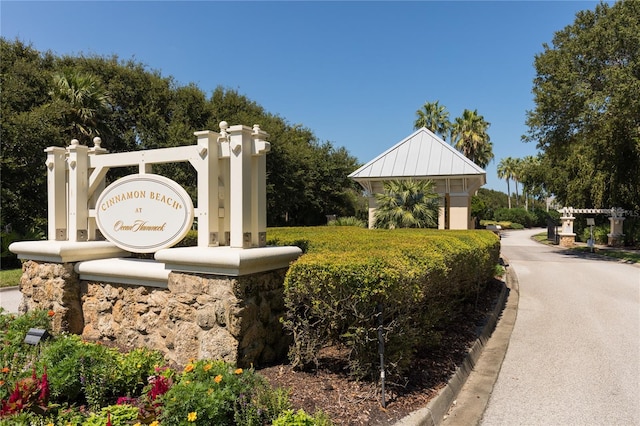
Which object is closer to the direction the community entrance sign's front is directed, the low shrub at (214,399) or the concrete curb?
the low shrub

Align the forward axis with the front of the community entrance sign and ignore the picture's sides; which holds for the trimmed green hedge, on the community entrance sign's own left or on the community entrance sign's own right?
on the community entrance sign's own left

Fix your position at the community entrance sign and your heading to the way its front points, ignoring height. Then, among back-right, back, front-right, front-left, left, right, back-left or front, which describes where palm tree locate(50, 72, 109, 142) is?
back-right

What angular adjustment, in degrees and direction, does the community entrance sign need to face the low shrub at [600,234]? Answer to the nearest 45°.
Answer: approximately 180°

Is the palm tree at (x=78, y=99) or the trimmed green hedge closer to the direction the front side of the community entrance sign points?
the trimmed green hedge

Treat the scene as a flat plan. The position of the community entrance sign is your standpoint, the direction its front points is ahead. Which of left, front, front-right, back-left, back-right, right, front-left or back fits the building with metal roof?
back

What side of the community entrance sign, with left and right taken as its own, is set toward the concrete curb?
left

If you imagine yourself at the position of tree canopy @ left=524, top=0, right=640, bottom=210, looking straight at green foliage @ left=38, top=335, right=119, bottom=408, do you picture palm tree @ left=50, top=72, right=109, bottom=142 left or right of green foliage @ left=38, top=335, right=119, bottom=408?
right

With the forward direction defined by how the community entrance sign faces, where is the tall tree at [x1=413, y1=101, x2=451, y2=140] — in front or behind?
behind

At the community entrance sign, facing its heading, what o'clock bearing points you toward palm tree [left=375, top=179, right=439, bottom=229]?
The palm tree is roughly at 6 o'clock from the community entrance sign.

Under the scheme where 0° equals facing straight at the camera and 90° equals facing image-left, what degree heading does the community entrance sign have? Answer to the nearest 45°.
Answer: approximately 45°
